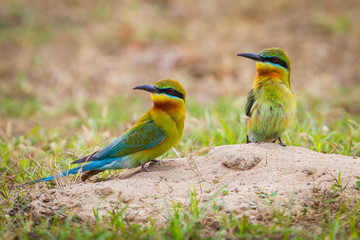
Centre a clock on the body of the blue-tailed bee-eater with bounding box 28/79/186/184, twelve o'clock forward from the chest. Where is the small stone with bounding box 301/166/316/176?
The small stone is roughly at 1 o'clock from the blue-tailed bee-eater.

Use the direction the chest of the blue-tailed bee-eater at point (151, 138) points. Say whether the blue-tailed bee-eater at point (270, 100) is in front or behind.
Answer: in front

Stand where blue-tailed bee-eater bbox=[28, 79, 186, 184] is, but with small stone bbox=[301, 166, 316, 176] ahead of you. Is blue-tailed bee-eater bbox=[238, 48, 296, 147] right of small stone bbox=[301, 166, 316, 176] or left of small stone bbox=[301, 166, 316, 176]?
left

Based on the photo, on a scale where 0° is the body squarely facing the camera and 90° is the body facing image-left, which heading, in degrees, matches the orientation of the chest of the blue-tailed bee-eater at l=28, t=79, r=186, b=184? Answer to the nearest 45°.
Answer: approximately 270°

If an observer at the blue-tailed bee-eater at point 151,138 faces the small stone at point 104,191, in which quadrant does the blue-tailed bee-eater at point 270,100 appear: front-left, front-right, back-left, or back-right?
back-left
